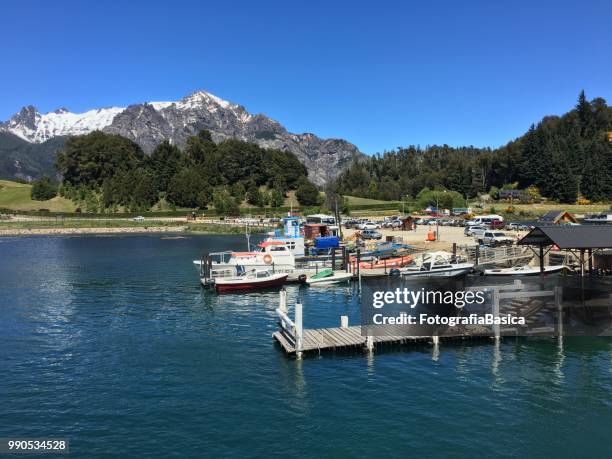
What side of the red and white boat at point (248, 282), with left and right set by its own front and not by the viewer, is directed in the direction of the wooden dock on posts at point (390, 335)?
right

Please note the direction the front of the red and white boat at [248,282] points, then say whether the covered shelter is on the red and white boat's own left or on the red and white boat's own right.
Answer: on the red and white boat's own right
